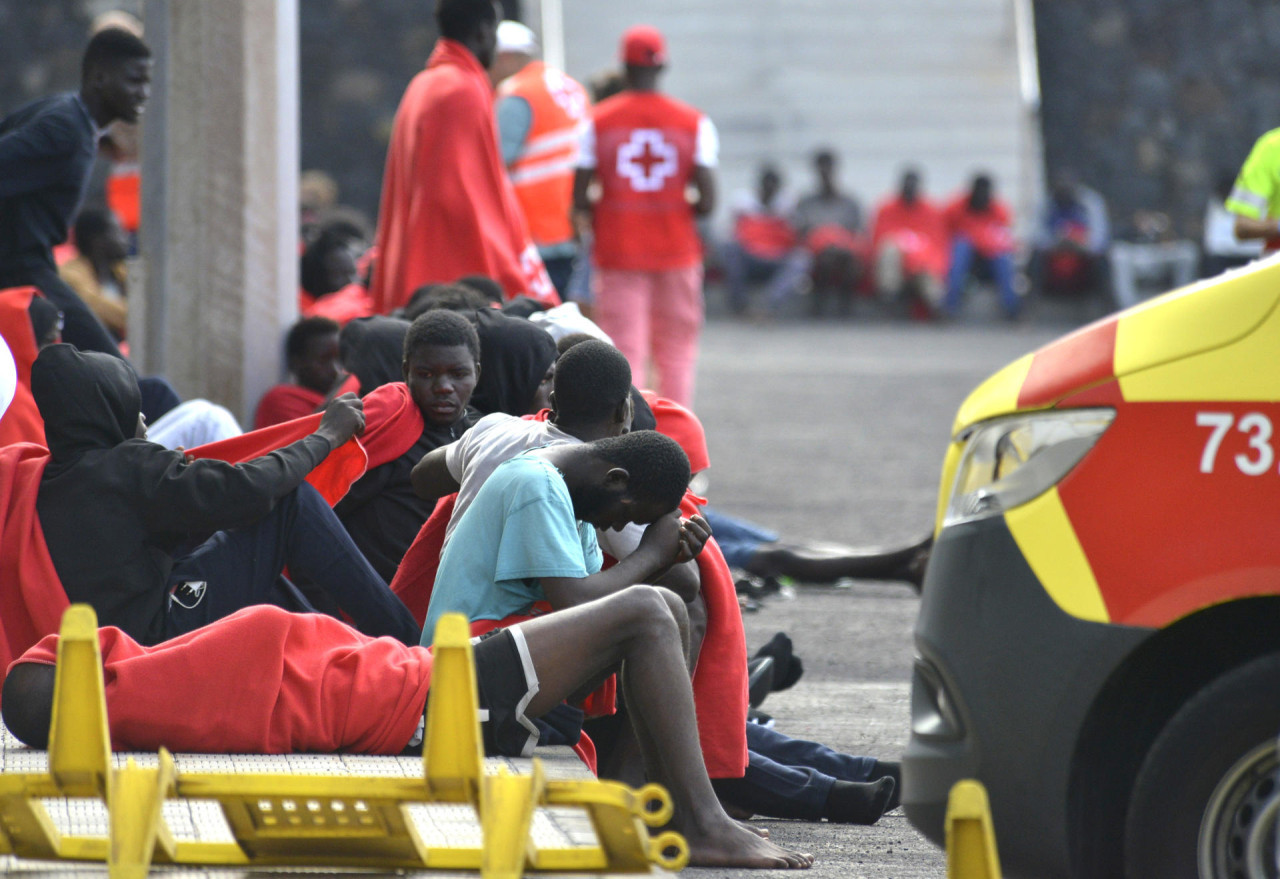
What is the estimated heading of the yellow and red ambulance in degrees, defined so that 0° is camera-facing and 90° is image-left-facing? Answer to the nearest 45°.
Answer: approximately 90°

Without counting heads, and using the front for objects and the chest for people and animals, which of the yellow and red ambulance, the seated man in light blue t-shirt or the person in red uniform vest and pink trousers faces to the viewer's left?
the yellow and red ambulance

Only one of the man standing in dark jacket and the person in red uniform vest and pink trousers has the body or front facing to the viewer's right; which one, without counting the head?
the man standing in dark jacket

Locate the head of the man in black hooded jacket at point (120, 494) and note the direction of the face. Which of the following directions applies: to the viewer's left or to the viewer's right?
to the viewer's right

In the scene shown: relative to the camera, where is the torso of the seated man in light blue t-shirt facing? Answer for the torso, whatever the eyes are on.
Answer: to the viewer's right

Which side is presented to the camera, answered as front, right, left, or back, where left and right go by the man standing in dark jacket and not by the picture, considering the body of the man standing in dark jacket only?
right

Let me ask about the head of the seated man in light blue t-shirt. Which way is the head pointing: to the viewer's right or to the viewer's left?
to the viewer's right

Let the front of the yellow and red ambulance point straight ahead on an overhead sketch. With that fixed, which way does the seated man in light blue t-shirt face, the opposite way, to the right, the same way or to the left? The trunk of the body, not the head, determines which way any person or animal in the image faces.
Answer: the opposite way

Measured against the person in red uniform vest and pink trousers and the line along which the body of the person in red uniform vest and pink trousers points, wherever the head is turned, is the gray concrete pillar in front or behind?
behind
